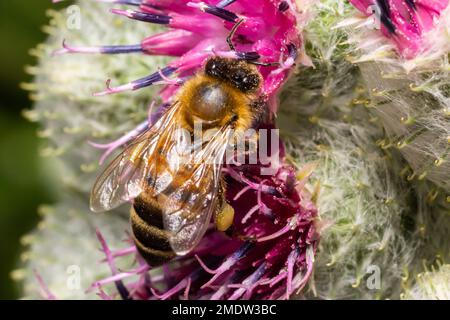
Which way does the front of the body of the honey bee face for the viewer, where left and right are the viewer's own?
facing away from the viewer and to the right of the viewer

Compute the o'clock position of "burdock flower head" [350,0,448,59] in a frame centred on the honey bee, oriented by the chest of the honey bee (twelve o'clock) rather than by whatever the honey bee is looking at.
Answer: The burdock flower head is roughly at 1 o'clock from the honey bee.
